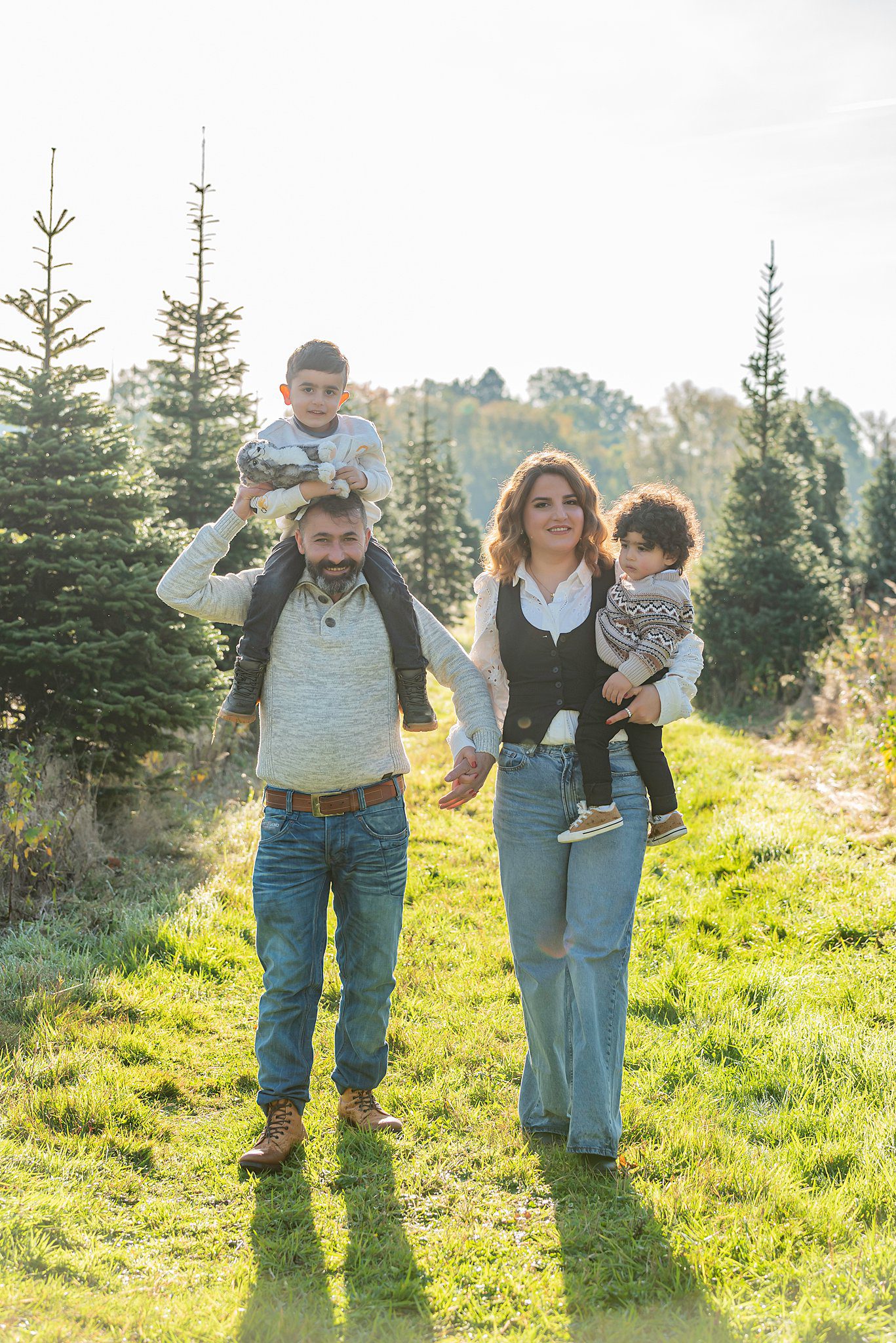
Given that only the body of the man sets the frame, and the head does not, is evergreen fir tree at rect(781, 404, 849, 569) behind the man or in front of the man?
behind

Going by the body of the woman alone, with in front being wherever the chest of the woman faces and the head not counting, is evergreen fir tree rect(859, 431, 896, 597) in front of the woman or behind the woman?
behind

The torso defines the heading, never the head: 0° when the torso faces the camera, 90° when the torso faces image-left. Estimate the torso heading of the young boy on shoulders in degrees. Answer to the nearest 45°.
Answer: approximately 0°

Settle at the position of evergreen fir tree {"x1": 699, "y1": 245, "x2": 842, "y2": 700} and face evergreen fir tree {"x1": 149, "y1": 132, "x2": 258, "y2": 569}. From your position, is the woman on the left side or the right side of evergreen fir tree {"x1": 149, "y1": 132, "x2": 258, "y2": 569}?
left

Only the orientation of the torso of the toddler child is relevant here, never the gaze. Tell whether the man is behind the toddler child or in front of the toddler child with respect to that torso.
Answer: in front
